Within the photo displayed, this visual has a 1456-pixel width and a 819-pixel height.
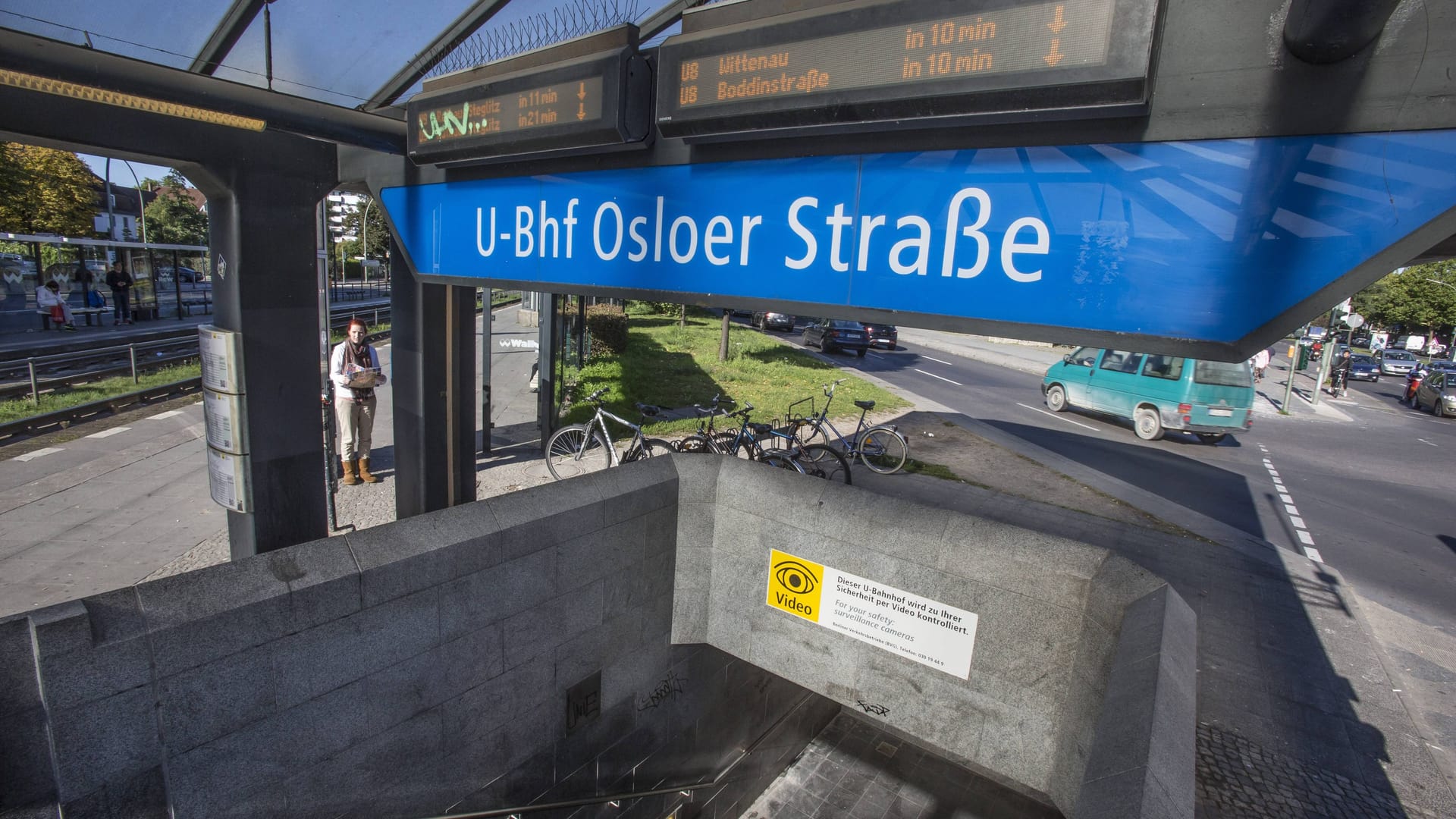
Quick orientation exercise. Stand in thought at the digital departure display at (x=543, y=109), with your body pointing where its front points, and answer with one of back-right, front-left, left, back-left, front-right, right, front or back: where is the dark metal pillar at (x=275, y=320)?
right

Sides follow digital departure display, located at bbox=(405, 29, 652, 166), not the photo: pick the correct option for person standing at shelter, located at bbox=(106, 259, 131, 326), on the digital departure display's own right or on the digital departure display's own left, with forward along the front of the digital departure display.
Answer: on the digital departure display's own right

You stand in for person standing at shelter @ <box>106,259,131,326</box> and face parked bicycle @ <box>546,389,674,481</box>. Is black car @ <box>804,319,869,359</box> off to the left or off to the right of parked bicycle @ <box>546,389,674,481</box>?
left

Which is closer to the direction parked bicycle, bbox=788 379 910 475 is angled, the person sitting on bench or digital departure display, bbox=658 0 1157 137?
the person sitting on bench

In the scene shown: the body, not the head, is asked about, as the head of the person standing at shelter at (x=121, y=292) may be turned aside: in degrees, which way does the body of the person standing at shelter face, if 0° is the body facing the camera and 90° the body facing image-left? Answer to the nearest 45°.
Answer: approximately 0°

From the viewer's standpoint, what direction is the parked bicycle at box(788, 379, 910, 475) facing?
to the viewer's left

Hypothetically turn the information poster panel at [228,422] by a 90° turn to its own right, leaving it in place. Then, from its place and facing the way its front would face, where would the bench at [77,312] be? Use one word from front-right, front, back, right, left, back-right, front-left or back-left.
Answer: front-right

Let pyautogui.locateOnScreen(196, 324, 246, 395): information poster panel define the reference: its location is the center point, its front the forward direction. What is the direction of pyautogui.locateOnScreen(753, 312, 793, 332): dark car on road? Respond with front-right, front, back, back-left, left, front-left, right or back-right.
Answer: back

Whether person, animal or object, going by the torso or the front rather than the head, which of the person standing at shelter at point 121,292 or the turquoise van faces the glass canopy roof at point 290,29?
the person standing at shelter

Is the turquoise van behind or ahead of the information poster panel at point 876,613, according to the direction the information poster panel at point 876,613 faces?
behind

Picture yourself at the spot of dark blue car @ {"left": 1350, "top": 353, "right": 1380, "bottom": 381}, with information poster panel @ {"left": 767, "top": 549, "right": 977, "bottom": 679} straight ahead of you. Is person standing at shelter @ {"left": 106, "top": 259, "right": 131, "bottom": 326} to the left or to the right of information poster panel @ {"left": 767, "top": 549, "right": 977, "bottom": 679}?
right

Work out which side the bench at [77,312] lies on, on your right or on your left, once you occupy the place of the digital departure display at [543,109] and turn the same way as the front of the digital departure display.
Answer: on your right

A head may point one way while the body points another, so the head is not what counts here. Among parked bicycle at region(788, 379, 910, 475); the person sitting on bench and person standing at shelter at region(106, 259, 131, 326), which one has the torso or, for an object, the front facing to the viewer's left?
the parked bicycle

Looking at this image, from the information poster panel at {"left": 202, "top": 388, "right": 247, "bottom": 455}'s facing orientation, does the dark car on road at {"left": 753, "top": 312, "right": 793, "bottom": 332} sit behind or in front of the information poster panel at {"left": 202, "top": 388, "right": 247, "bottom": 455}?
behind

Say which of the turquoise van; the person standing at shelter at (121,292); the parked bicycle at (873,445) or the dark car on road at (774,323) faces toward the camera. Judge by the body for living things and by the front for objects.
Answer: the person standing at shelter
